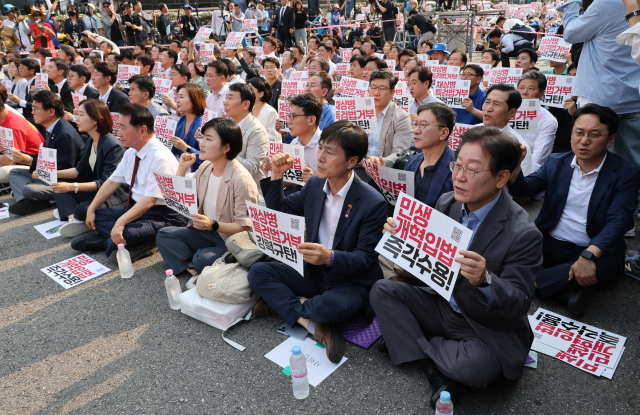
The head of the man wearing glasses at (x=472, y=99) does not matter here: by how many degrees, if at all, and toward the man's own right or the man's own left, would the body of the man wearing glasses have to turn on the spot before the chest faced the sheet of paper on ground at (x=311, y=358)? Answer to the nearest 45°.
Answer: approximately 45° to the man's own left

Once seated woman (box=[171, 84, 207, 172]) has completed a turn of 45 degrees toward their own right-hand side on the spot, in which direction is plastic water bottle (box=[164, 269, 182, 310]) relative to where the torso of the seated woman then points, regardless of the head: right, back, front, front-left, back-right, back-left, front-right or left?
left

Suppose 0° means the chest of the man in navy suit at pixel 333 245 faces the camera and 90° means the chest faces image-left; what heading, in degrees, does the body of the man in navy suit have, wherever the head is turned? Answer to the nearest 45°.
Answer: approximately 45°

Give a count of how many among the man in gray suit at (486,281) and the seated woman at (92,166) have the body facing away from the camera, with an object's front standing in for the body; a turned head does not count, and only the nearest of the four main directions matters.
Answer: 0

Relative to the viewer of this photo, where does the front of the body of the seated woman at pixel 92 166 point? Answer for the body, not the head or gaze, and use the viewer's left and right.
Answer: facing the viewer and to the left of the viewer

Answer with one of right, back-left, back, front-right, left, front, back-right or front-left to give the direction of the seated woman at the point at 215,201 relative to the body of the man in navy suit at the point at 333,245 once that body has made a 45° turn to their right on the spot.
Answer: front-right

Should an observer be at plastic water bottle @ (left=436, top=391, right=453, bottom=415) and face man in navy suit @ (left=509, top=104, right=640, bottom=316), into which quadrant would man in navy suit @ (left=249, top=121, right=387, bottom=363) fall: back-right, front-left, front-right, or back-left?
front-left

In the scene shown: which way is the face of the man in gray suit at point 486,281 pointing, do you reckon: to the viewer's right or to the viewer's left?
to the viewer's left

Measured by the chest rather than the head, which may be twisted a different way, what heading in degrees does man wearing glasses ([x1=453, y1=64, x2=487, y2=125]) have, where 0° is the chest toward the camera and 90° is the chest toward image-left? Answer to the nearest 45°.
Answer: approximately 45°

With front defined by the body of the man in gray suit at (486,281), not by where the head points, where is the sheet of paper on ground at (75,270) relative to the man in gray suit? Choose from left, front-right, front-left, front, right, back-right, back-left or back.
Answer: front-right

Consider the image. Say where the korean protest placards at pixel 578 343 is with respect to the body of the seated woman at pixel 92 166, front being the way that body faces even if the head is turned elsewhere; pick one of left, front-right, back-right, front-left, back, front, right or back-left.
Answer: left

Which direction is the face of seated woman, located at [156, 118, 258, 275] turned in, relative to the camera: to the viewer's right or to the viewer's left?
to the viewer's left
